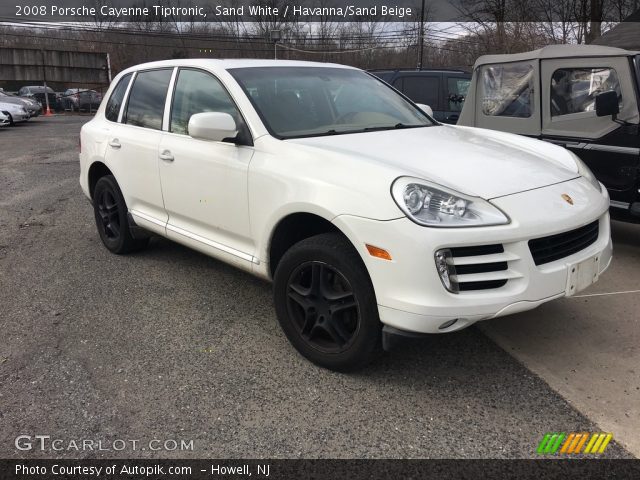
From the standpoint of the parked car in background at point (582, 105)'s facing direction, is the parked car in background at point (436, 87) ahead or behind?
behind

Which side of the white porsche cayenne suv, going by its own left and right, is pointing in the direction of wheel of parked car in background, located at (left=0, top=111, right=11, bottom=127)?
back

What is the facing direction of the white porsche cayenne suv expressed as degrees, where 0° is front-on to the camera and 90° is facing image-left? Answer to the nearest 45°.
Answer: approximately 315°

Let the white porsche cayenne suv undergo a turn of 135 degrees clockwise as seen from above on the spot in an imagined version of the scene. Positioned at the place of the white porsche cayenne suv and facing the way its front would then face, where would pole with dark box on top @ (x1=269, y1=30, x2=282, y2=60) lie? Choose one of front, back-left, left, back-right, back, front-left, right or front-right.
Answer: right

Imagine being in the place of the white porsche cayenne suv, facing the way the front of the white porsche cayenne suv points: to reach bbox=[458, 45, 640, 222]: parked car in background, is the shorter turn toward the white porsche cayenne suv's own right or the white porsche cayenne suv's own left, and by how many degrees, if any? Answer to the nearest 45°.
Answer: approximately 90° to the white porsche cayenne suv's own left

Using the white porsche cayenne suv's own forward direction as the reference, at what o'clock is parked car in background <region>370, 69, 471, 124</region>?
The parked car in background is roughly at 8 o'clock from the white porsche cayenne suv.

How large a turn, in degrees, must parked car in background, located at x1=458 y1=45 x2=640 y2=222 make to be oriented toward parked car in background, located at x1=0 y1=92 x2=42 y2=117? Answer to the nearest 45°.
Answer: approximately 180°

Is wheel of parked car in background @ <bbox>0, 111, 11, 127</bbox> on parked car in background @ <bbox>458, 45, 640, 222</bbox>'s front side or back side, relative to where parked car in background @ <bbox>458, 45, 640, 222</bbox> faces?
on the back side

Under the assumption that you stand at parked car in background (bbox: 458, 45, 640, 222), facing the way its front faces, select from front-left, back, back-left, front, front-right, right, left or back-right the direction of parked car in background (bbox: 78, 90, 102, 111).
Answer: back
